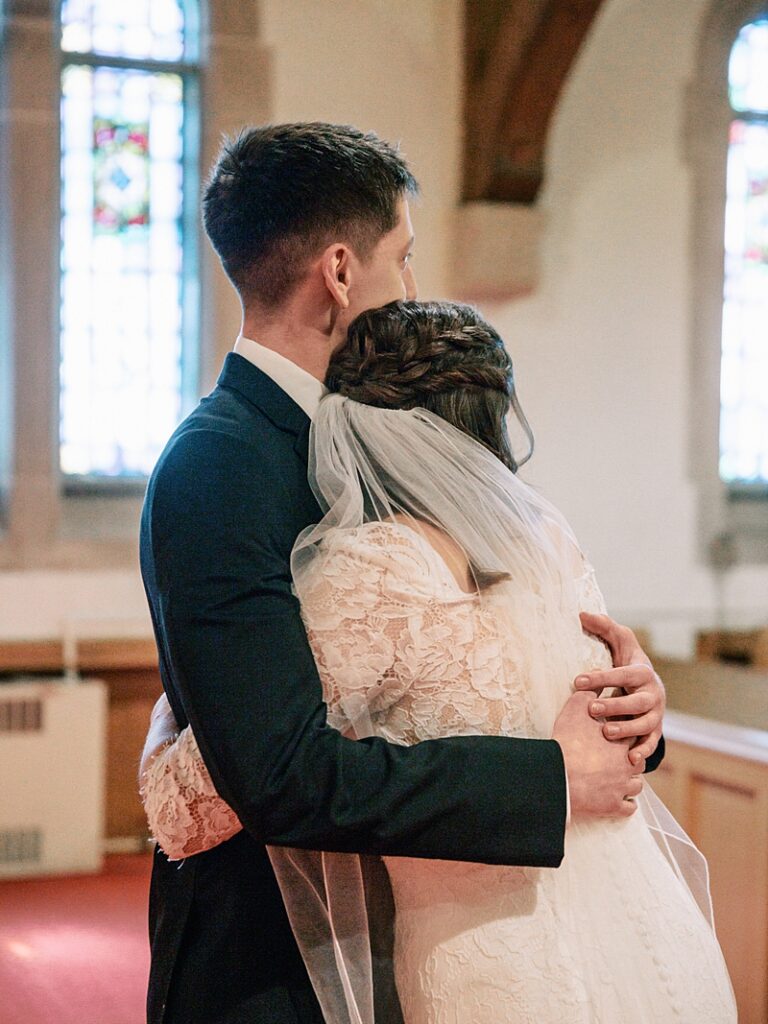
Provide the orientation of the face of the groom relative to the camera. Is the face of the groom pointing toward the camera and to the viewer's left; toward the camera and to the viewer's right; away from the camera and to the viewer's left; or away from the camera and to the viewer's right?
away from the camera and to the viewer's right

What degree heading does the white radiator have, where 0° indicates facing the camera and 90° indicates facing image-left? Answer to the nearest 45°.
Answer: approximately 0°

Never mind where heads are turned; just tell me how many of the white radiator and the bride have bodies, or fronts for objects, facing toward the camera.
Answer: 1

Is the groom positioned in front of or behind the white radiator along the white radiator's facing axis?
in front

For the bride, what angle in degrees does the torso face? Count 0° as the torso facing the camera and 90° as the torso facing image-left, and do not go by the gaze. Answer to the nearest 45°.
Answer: approximately 135°

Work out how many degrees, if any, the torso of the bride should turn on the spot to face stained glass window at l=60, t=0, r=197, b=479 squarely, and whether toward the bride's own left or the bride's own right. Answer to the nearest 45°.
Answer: approximately 45° to the bride's own right

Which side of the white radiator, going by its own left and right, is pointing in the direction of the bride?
front

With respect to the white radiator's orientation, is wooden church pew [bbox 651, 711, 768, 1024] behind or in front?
in front
